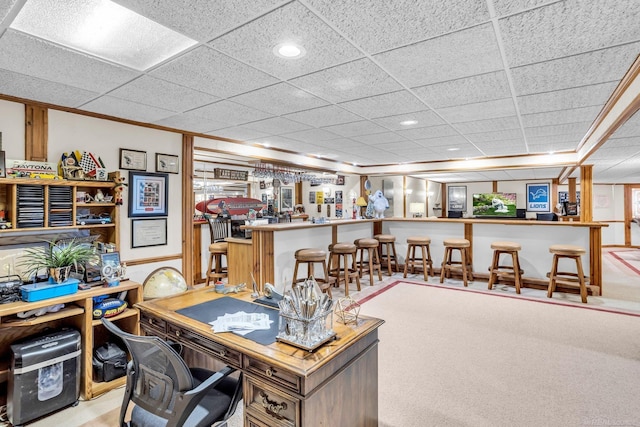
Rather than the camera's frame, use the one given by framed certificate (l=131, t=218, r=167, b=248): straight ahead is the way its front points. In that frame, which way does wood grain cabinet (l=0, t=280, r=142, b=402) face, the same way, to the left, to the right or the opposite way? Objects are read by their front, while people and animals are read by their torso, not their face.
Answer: the same way

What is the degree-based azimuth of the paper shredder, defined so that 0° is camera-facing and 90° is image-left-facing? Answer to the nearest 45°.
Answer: approximately 315°

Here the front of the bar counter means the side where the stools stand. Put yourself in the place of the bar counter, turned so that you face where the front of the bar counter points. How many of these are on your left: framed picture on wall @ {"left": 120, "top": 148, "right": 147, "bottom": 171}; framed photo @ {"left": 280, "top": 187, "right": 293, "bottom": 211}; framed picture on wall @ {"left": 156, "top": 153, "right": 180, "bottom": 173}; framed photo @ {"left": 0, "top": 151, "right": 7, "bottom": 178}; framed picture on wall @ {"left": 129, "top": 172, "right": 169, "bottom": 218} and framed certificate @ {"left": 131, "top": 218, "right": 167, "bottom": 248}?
0

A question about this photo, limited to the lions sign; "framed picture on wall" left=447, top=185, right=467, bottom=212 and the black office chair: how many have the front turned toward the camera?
2

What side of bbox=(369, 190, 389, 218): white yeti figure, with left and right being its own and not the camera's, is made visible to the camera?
front

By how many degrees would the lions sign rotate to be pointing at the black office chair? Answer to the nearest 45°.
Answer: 0° — it already faces it

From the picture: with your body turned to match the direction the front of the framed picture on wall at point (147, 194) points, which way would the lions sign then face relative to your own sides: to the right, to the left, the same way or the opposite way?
to the right

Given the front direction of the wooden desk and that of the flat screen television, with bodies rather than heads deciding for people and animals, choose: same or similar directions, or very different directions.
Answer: same or similar directions

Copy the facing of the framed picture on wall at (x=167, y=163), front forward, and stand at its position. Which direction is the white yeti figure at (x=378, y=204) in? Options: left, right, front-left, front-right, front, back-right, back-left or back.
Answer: front-left

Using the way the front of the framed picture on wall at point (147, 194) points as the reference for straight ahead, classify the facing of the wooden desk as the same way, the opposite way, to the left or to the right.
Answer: to the right

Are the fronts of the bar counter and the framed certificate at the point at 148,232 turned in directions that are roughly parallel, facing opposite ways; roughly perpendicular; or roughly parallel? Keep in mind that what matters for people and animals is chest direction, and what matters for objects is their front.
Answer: roughly perpendicular

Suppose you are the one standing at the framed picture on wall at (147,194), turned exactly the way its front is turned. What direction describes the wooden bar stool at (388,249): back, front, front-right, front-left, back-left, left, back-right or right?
front-left

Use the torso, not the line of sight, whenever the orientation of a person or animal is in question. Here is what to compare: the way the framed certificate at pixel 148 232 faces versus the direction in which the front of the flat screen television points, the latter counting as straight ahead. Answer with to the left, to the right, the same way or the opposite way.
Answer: to the left

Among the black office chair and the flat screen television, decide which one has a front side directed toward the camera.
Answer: the flat screen television

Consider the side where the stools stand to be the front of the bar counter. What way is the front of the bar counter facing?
toward the camera

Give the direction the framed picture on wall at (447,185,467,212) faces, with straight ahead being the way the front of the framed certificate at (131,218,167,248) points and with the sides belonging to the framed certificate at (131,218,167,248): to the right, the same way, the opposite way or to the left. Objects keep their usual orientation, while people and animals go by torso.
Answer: to the right

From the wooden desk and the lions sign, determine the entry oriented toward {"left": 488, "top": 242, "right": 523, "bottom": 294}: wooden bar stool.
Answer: the lions sign

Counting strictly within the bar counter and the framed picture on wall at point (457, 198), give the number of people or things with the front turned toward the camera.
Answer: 2

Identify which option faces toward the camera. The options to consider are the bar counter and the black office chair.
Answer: the bar counter

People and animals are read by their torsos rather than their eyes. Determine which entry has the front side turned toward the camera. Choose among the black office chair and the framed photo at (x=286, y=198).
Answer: the framed photo

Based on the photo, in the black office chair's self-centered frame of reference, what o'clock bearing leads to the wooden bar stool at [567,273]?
The wooden bar stool is roughly at 1 o'clock from the black office chair.

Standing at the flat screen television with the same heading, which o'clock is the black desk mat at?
The black desk mat is roughly at 12 o'clock from the flat screen television.

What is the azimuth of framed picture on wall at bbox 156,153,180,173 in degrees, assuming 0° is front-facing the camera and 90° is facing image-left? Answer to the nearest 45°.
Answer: approximately 315°

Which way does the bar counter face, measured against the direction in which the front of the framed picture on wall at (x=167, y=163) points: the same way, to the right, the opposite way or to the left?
to the right

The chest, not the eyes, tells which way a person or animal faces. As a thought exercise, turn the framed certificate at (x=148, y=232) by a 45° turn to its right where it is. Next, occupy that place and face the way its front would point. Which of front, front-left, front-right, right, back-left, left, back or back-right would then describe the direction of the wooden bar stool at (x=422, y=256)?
left
